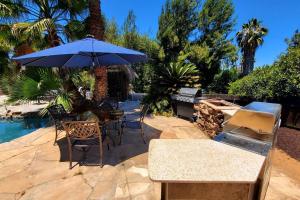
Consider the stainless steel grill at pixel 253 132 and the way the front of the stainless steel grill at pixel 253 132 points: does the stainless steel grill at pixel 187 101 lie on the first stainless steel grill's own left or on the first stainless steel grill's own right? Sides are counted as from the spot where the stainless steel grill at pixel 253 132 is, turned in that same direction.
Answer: on the first stainless steel grill's own right

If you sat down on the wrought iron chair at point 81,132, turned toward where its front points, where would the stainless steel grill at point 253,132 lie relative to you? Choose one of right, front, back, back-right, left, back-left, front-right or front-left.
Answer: back-right

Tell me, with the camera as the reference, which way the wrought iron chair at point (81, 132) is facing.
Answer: facing away from the viewer

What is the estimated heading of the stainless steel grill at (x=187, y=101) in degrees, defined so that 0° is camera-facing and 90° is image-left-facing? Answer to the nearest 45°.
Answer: approximately 45°

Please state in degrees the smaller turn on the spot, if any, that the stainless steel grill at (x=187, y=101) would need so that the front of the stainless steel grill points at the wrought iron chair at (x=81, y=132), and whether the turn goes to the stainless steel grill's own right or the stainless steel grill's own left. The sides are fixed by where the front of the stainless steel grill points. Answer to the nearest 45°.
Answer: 0° — it already faces it

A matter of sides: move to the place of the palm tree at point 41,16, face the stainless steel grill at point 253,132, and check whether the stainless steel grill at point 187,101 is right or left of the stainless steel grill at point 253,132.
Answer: left

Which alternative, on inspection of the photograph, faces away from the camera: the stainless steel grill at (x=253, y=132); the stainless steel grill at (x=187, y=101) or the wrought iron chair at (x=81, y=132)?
the wrought iron chair

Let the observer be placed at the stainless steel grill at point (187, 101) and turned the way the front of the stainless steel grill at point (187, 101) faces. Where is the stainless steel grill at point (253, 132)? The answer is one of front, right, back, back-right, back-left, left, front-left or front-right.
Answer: front-left

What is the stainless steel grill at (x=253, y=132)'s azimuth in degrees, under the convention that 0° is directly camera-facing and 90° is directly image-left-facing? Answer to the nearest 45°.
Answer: approximately 45°

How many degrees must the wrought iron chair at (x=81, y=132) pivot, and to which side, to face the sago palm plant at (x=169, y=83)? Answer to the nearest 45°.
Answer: approximately 45° to its right
